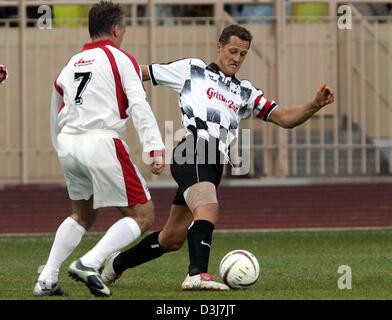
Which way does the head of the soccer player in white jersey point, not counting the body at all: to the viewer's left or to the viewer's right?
to the viewer's right

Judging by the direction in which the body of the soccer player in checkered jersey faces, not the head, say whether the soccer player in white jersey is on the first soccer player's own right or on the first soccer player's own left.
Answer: on the first soccer player's own right

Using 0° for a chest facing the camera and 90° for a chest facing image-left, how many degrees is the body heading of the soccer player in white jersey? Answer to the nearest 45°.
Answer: approximately 225°
